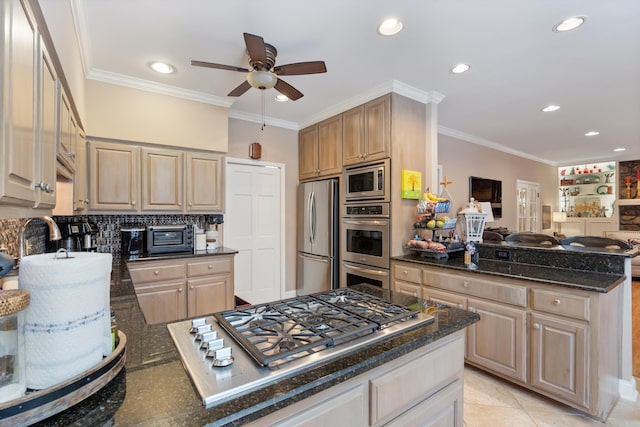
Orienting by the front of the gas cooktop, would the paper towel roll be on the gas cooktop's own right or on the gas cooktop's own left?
on the gas cooktop's own left

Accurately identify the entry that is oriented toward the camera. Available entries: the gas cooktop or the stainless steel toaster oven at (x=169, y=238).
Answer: the stainless steel toaster oven

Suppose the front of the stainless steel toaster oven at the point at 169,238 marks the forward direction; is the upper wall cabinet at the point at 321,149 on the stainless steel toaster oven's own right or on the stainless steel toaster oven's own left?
on the stainless steel toaster oven's own left

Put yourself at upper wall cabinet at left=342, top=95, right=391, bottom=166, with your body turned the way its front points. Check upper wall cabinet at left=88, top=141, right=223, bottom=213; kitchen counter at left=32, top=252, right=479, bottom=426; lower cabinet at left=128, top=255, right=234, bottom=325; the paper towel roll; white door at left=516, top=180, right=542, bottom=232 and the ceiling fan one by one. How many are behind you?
1

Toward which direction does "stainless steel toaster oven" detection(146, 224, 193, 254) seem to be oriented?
toward the camera

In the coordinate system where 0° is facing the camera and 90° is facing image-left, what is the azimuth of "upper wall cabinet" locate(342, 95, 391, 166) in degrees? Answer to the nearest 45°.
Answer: approximately 45°

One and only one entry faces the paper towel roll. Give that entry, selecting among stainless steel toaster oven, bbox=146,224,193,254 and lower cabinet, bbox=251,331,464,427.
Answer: the stainless steel toaster oven

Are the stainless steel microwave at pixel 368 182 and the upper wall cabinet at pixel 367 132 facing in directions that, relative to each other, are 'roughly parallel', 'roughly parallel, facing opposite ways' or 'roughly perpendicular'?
roughly parallel

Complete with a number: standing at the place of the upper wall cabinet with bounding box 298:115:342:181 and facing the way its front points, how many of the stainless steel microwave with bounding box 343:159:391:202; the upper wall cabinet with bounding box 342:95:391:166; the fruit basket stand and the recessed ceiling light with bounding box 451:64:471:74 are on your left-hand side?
4

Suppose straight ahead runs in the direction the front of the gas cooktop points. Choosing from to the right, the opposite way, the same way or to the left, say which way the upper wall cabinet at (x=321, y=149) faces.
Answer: to the left

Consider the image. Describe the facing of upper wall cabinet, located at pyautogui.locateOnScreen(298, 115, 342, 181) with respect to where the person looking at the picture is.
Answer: facing the viewer and to the left of the viewer

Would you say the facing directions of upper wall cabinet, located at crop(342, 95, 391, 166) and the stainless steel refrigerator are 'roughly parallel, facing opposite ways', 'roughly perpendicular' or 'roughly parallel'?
roughly parallel

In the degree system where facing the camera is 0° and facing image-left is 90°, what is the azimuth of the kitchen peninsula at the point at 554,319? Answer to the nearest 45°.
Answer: approximately 45°

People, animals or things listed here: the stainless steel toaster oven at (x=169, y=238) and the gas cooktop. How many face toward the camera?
1
